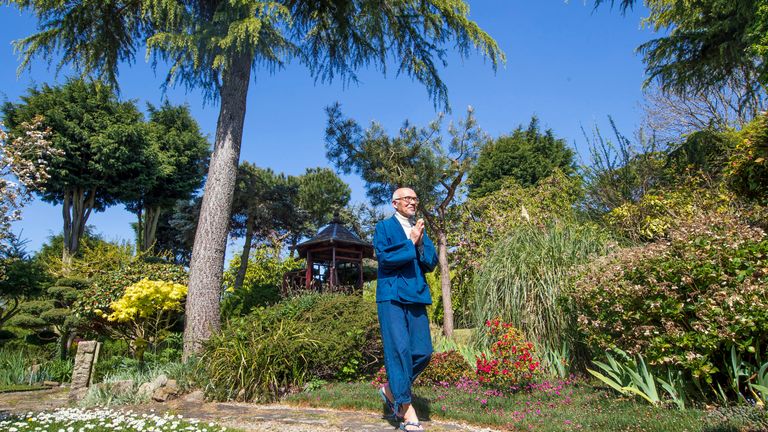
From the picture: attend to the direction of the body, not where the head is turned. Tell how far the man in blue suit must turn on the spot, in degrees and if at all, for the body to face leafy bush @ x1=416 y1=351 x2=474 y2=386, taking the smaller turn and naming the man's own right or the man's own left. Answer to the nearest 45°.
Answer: approximately 135° to the man's own left

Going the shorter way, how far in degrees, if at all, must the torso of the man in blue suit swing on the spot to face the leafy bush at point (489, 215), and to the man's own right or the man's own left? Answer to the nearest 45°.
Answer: approximately 135° to the man's own left

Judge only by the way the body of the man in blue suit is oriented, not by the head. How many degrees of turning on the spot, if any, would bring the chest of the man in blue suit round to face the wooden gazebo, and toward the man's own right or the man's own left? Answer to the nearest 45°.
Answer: approximately 135° to the man's own left

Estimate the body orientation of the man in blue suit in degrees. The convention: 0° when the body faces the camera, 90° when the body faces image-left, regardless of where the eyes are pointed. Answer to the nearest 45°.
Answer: approximately 315°

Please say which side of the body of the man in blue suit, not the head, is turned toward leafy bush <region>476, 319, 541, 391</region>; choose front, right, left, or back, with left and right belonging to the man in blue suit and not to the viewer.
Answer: left
